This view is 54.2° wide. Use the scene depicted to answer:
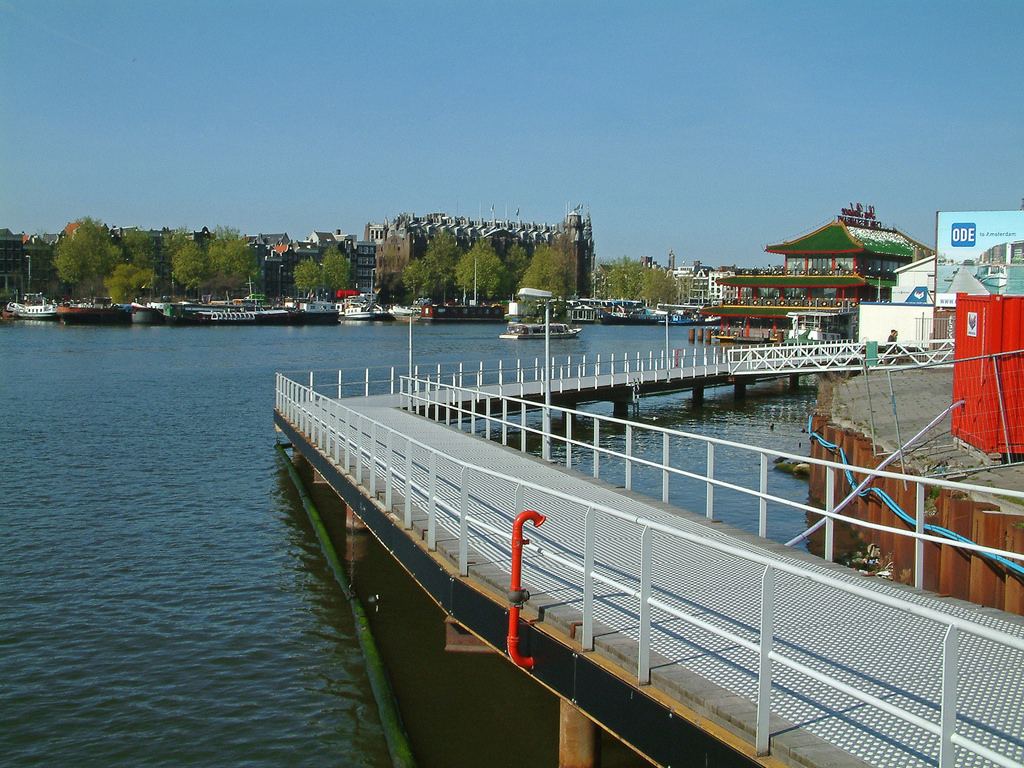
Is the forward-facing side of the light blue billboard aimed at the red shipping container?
yes

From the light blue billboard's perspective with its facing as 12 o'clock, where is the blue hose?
The blue hose is roughly at 12 o'clock from the light blue billboard.

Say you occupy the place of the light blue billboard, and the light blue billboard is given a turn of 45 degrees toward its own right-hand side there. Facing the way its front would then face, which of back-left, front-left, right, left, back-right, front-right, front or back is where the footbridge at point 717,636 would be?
front-left

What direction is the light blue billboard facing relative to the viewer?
toward the camera
